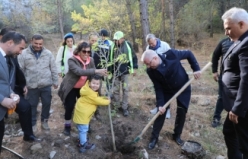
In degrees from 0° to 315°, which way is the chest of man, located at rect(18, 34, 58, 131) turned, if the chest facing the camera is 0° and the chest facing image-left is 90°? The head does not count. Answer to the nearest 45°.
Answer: approximately 0°

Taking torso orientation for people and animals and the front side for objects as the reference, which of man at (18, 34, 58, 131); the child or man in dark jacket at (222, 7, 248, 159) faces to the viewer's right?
the child

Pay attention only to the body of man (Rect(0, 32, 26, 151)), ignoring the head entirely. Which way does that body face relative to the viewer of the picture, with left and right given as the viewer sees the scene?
facing to the right of the viewer

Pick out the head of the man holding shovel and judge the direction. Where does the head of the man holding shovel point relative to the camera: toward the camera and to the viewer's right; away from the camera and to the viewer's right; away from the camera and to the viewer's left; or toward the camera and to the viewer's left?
toward the camera and to the viewer's left

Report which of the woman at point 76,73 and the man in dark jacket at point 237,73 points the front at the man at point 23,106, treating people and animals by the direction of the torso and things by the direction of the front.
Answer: the man in dark jacket

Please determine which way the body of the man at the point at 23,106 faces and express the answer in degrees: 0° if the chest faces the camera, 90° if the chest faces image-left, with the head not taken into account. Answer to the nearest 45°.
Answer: approximately 270°

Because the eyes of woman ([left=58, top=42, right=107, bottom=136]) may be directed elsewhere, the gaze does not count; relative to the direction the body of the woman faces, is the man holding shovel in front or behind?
in front

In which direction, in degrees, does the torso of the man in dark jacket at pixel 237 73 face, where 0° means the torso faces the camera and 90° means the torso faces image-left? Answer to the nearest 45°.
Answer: approximately 90°

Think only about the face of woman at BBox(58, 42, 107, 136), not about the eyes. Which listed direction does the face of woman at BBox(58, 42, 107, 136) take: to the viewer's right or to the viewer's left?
to the viewer's right

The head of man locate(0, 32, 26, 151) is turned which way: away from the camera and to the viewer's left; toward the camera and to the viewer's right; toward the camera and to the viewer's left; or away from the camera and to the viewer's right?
toward the camera and to the viewer's right

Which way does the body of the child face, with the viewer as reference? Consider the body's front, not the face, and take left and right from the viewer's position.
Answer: facing to the right of the viewer

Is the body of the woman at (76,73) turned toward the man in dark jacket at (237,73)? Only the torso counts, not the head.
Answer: yes

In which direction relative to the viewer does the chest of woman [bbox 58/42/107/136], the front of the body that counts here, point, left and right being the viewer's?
facing the viewer and to the right of the viewer
